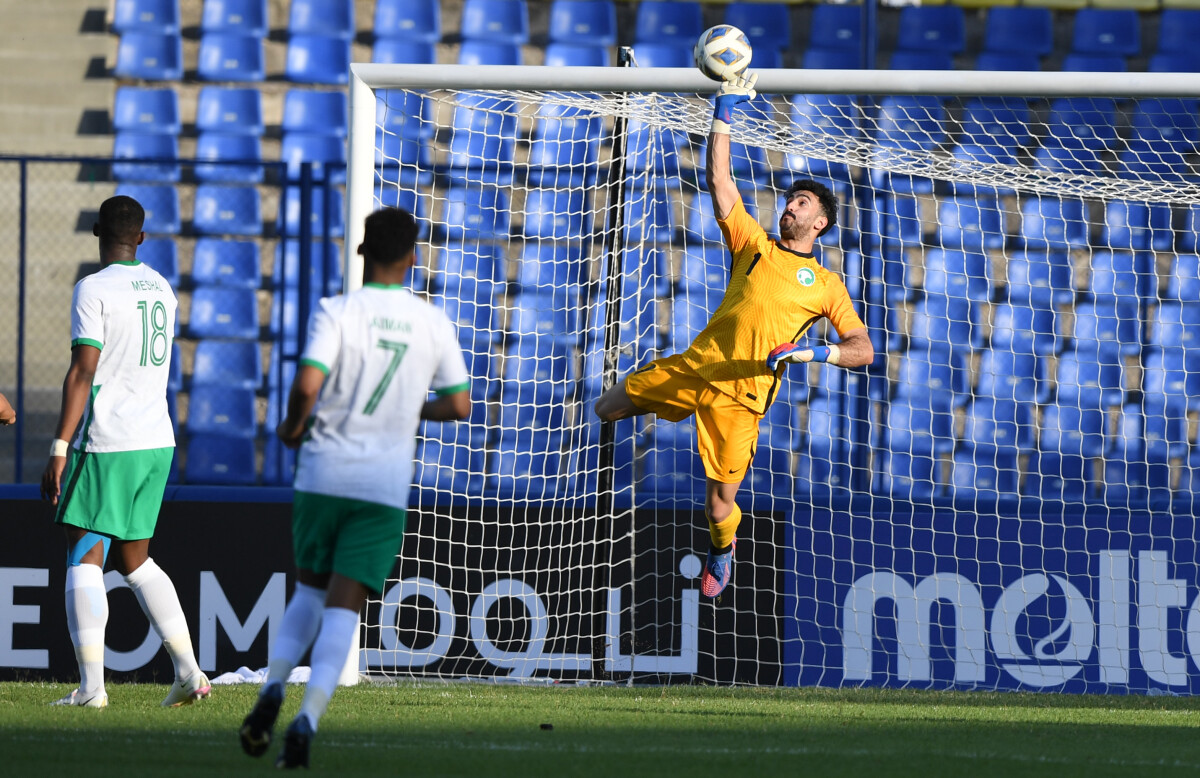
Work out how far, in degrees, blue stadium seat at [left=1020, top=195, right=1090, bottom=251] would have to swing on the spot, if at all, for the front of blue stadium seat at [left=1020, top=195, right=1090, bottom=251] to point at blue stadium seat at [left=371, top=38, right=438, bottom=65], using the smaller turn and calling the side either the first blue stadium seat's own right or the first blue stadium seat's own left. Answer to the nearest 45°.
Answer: approximately 90° to the first blue stadium seat's own right

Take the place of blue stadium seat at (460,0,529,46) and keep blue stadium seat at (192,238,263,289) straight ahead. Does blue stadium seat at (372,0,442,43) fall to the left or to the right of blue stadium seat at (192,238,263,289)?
right

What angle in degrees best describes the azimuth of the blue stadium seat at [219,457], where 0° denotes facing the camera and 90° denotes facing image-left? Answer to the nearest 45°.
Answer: approximately 0°

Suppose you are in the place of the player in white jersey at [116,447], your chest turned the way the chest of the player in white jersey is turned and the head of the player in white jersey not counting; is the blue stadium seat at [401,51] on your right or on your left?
on your right

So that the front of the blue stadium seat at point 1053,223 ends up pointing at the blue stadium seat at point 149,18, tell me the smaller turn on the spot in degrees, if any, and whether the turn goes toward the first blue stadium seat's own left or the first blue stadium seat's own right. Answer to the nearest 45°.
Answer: approximately 90° to the first blue stadium seat's own right

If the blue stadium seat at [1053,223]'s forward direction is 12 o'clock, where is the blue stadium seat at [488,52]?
the blue stadium seat at [488,52] is roughly at 3 o'clock from the blue stadium seat at [1053,223].

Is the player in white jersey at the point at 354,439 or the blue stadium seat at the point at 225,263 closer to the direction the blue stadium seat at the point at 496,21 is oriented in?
the player in white jersey

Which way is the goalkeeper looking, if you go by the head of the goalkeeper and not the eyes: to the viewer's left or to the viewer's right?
to the viewer's left
